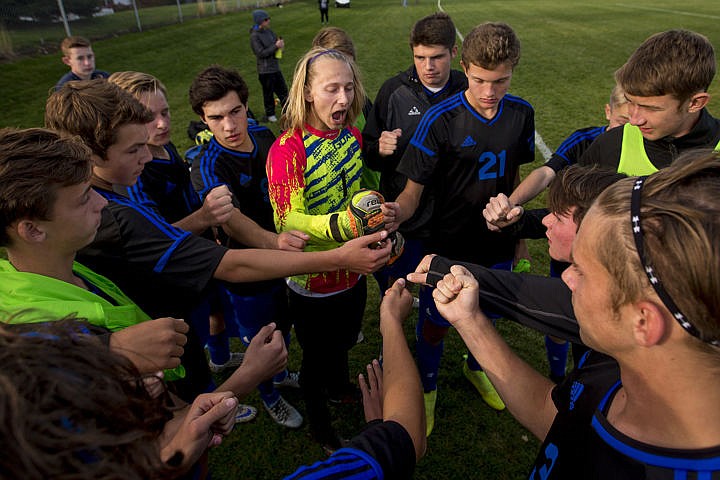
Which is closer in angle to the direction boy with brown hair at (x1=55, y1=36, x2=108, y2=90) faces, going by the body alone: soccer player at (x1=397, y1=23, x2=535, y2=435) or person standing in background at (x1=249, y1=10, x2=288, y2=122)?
the soccer player

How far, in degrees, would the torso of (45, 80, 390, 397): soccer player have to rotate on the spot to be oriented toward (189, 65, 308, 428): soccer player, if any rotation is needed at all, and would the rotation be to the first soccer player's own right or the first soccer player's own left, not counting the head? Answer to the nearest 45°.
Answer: approximately 45° to the first soccer player's own left

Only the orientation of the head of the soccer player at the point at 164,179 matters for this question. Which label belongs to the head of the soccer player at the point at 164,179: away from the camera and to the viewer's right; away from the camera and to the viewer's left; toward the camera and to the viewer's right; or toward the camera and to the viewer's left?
toward the camera and to the viewer's right

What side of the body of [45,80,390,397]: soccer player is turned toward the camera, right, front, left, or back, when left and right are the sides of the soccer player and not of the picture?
right

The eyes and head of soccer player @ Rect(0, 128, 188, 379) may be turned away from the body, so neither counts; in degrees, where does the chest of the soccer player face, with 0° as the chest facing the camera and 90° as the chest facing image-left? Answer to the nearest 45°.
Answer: approximately 270°

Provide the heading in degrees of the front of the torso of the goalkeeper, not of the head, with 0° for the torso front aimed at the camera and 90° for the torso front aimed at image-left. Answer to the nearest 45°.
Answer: approximately 315°

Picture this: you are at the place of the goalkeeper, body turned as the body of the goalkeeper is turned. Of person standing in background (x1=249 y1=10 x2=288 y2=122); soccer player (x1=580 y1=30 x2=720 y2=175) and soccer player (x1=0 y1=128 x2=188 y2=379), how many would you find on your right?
1

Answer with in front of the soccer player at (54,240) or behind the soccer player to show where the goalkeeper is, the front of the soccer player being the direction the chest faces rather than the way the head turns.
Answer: in front

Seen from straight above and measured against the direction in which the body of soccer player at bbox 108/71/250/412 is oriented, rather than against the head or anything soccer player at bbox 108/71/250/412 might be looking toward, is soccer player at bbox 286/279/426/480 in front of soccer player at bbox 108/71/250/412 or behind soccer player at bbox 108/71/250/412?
in front

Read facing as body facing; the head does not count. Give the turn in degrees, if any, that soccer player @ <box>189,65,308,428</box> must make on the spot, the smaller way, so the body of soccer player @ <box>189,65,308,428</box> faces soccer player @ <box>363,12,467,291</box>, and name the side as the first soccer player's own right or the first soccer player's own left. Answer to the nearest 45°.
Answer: approximately 90° to the first soccer player's own left

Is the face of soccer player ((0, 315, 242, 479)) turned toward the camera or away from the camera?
away from the camera

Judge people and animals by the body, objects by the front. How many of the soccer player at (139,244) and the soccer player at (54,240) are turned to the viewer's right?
2

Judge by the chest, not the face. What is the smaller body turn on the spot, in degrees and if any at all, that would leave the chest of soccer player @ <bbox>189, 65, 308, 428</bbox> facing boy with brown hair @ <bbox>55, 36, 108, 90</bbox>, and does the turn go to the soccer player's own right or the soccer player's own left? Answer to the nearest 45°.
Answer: approximately 135° to the soccer player's own left

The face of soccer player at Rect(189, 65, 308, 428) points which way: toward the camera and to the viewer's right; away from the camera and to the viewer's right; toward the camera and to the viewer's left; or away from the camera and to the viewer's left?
toward the camera and to the viewer's right

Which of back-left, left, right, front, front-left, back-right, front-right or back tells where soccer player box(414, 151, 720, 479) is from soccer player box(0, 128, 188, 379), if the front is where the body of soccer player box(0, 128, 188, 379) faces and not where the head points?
front-right
